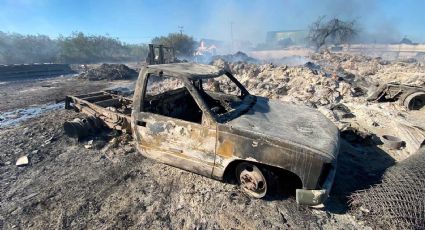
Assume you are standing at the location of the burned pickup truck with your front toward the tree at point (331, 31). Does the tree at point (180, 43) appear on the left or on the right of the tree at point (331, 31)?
left

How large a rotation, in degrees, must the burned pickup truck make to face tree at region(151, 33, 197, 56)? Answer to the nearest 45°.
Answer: approximately 135° to its left

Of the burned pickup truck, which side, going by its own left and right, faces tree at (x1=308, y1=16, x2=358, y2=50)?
left

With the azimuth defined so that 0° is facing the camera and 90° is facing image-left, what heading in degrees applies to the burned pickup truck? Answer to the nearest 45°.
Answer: approximately 315°

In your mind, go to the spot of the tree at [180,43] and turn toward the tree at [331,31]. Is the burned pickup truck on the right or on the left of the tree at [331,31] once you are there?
right
